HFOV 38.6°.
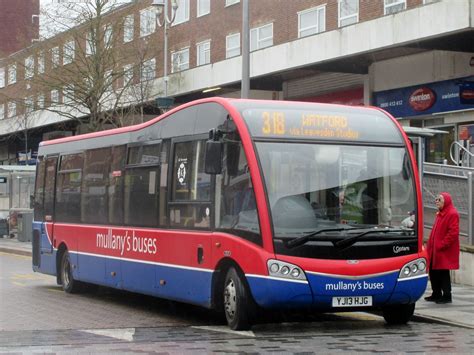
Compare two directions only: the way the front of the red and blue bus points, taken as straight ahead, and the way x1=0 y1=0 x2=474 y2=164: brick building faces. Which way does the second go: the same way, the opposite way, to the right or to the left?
to the right

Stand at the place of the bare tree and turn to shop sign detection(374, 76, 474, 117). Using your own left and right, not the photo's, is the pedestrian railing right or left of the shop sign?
right

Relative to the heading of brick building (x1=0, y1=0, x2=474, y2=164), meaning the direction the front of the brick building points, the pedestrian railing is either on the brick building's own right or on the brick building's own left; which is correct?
on the brick building's own left

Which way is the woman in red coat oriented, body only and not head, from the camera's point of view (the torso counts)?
to the viewer's left

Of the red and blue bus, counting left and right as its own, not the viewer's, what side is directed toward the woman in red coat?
left

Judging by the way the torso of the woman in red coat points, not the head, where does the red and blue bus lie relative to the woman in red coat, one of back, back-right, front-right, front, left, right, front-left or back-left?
front-left

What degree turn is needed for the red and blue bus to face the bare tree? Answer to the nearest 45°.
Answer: approximately 135° to its left

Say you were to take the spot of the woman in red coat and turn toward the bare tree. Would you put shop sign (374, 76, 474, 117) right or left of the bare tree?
right

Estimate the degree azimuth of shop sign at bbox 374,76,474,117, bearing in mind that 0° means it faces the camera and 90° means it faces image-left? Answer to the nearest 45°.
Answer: approximately 45°

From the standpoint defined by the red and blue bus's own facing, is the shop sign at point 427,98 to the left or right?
on its left

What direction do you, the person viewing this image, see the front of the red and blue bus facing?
facing the viewer and to the right of the viewer

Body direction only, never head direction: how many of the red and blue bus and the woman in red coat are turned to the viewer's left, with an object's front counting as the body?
1

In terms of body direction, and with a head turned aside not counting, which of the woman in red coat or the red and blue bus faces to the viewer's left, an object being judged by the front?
the woman in red coat
